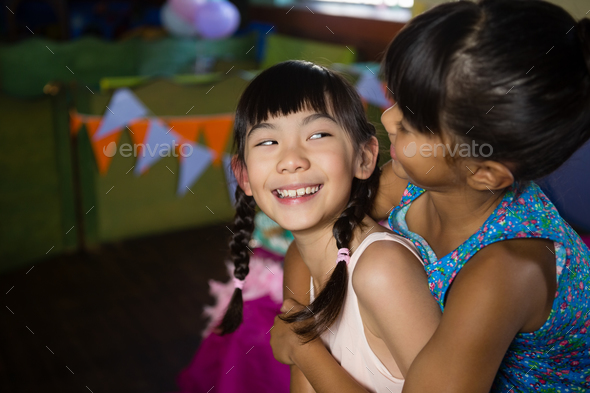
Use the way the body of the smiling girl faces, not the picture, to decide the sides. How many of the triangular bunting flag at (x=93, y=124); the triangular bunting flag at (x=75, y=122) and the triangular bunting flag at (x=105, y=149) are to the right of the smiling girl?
3

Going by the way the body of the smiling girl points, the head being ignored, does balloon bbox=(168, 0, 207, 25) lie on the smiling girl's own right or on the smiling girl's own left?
on the smiling girl's own right

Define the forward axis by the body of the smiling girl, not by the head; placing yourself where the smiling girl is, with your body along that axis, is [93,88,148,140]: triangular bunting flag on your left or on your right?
on your right

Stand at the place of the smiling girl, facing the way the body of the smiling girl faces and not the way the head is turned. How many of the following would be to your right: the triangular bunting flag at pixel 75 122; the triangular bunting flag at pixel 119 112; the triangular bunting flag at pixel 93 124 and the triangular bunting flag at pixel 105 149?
4

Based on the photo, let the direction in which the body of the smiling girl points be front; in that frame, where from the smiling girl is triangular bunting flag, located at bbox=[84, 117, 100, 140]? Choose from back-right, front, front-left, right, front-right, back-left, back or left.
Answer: right

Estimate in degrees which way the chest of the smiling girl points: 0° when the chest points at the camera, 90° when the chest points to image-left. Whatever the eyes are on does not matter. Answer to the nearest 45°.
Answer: approximately 45°

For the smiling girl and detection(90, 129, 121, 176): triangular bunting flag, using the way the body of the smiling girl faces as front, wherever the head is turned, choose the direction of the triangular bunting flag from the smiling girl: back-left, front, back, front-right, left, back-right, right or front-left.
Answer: right

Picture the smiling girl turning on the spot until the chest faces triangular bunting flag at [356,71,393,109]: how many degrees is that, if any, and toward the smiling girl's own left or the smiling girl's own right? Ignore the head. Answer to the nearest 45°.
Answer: approximately 135° to the smiling girl's own right

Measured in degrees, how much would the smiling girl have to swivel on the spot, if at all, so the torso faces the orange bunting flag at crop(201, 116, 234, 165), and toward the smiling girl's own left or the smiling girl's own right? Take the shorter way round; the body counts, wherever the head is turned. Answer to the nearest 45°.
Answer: approximately 135° to the smiling girl's own right
